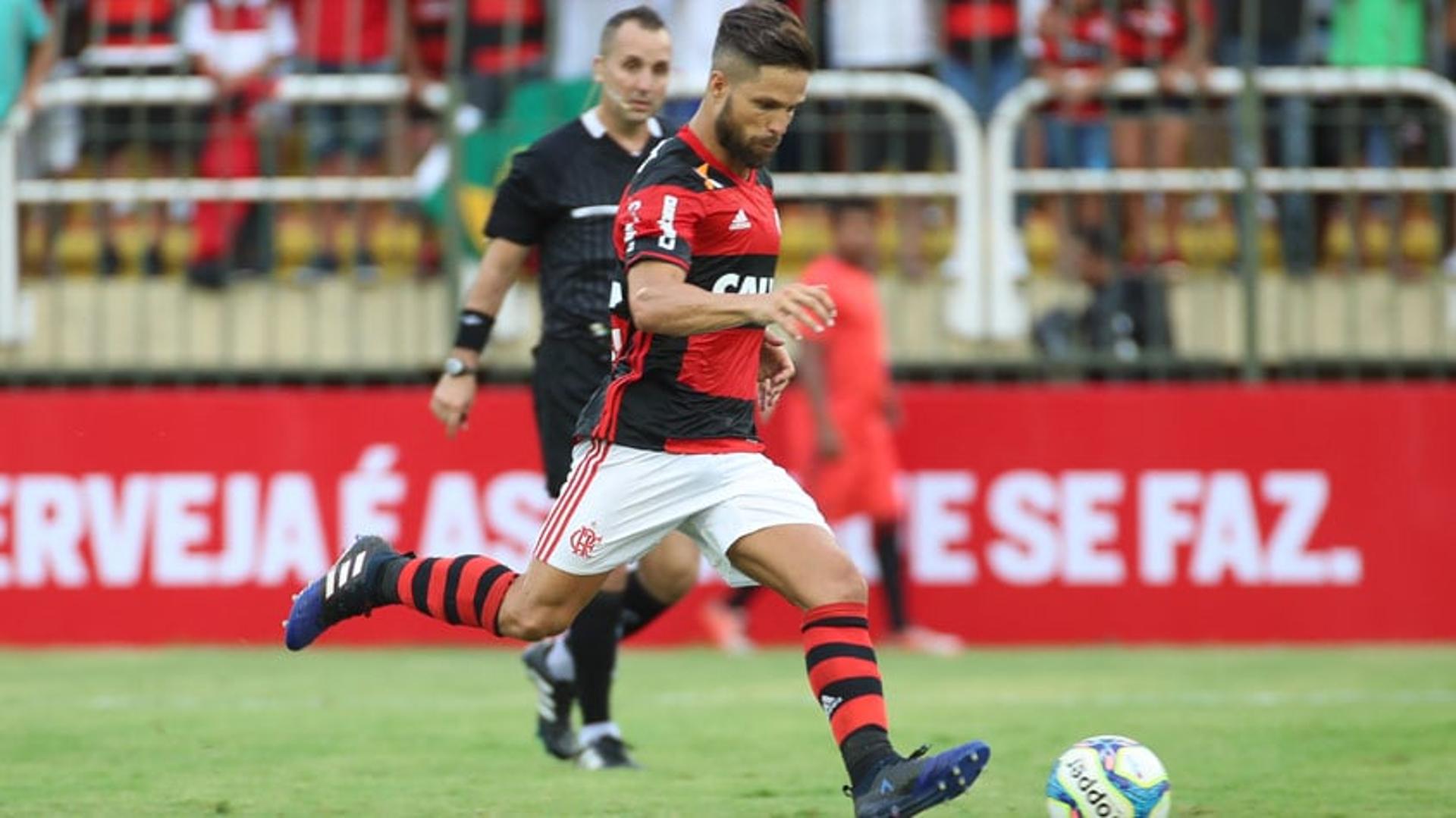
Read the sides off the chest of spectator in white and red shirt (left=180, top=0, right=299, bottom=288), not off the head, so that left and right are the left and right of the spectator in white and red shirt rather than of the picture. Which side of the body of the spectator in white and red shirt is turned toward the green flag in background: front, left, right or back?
left

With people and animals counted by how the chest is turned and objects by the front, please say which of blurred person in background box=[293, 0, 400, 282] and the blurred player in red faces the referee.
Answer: the blurred person in background

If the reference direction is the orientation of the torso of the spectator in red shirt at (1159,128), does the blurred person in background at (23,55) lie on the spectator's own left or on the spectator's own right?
on the spectator's own right

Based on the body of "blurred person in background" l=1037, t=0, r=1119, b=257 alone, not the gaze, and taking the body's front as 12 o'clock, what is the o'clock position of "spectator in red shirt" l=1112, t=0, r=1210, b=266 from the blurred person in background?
The spectator in red shirt is roughly at 9 o'clock from the blurred person in background.

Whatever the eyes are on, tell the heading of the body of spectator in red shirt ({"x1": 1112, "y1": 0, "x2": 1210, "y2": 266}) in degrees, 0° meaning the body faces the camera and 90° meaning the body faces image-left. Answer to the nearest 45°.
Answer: approximately 0°

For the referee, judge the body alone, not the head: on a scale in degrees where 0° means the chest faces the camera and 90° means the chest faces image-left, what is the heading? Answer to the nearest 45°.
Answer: approximately 315°

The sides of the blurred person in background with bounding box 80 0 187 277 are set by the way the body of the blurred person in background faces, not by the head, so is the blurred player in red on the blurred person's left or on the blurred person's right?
on the blurred person's left

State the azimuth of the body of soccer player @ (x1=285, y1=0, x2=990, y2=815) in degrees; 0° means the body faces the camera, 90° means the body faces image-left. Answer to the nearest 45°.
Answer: approximately 315°
